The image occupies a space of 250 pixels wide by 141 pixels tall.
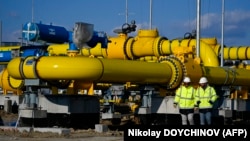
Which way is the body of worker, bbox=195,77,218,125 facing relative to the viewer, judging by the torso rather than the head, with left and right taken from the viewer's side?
facing the viewer

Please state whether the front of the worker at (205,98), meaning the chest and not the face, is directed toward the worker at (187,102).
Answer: no

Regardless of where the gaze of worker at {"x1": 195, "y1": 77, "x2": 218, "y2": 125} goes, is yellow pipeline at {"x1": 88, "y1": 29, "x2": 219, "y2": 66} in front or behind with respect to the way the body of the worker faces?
behind

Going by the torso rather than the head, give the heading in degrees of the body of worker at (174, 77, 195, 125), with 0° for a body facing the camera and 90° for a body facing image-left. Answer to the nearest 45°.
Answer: approximately 0°

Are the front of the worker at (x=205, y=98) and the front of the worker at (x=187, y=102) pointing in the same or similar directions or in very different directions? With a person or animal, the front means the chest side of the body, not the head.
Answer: same or similar directions

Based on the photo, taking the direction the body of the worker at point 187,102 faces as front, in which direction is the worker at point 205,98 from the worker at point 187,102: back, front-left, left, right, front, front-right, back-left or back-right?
left

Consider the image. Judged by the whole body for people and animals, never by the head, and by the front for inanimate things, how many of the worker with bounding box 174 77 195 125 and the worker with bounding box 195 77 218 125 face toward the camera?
2

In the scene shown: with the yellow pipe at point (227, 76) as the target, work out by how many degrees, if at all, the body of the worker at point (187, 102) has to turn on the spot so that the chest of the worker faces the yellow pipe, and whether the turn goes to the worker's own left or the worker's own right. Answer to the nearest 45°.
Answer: approximately 180°

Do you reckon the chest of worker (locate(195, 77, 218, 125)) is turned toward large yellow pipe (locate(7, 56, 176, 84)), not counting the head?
no

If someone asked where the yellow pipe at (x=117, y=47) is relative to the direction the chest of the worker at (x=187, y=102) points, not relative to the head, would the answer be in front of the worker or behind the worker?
behind
